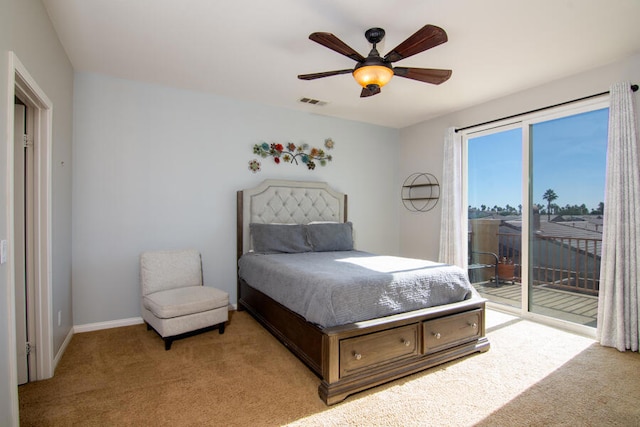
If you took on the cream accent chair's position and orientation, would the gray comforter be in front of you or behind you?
in front

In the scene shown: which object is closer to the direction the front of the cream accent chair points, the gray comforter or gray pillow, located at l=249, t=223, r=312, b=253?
the gray comforter

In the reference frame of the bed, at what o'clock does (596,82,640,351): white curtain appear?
The white curtain is roughly at 10 o'clock from the bed.

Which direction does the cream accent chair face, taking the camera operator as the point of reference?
facing the viewer and to the right of the viewer

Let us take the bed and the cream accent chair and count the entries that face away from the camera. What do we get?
0

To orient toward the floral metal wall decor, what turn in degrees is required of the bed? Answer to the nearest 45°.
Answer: approximately 180°

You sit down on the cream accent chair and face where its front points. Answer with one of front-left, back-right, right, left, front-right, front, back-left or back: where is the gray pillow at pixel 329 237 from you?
front-left

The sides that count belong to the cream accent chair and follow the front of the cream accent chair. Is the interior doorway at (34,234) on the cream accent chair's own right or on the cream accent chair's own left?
on the cream accent chair's own right

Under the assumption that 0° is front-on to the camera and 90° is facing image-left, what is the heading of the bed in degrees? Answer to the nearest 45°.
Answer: approximately 315°
